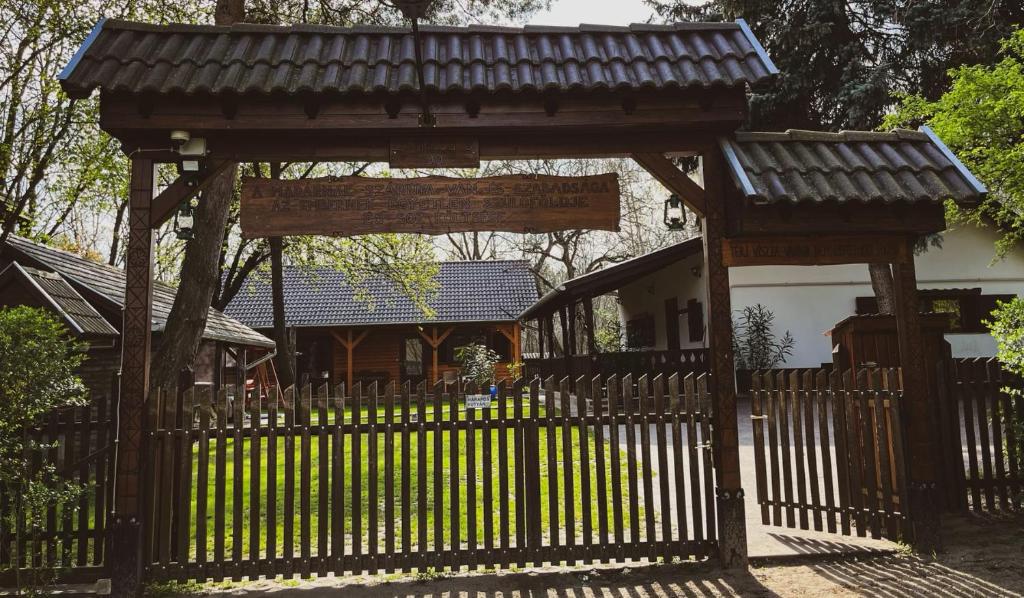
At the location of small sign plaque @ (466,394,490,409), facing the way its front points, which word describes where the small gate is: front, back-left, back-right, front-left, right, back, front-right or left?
left

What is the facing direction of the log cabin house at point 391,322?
toward the camera

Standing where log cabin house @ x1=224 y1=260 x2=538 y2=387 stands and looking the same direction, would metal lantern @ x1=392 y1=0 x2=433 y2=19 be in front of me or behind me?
in front

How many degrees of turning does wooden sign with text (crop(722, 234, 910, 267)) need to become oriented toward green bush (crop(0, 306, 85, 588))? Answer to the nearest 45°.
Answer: approximately 45° to its right

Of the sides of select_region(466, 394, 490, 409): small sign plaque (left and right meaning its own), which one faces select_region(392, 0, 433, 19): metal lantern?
front

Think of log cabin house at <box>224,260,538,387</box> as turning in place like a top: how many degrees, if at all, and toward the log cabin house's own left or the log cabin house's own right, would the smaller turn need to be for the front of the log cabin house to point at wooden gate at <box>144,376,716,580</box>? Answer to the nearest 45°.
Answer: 0° — it already faces it

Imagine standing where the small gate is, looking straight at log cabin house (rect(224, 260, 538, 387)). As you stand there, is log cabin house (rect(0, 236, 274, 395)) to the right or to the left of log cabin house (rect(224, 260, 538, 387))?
left

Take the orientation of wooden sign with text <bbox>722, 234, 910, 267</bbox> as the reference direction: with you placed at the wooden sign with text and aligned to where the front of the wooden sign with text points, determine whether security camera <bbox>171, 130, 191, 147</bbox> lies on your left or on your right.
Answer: on your right

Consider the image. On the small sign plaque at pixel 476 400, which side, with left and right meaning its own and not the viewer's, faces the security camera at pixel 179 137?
right

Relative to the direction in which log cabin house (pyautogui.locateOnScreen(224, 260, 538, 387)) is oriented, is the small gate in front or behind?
in front

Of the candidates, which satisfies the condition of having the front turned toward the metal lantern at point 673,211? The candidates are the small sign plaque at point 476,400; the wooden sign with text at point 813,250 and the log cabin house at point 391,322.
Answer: the log cabin house

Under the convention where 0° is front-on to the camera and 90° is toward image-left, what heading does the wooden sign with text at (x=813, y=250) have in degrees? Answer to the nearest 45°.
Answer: approximately 0°

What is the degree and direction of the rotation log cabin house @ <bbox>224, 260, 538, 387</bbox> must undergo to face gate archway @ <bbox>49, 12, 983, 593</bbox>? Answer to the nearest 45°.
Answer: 0° — it already faces it

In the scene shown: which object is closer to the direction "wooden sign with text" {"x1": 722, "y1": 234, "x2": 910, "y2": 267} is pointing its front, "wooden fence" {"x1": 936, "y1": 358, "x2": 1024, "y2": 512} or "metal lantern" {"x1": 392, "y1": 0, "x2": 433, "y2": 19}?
the metal lantern

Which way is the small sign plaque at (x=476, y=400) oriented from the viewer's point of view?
toward the camera
